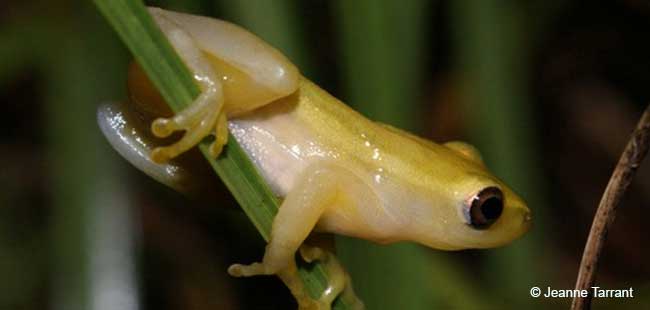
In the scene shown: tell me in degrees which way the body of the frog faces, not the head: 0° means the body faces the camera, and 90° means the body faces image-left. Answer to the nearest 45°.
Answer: approximately 270°
